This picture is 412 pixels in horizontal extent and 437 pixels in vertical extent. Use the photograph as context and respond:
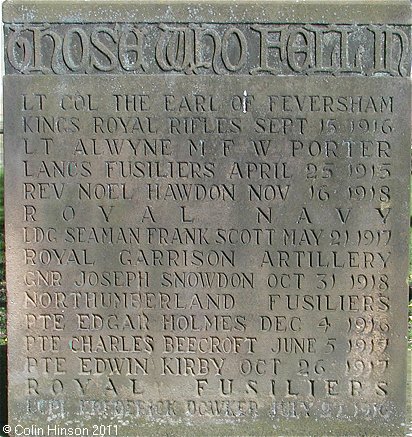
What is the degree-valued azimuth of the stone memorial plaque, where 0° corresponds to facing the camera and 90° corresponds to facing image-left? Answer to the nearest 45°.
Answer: approximately 0°
